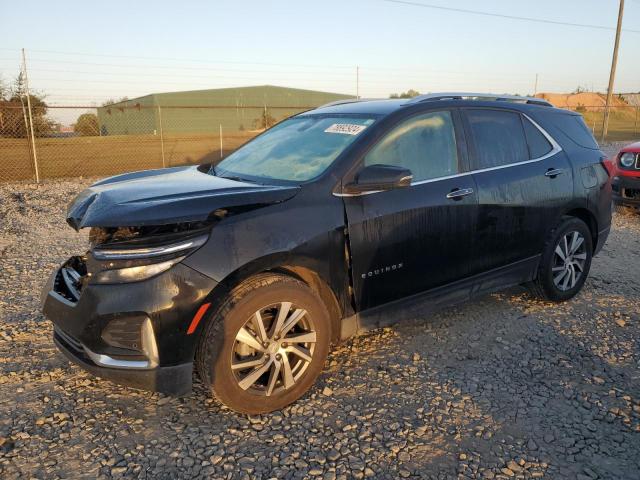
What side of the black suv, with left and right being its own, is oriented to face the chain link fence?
right

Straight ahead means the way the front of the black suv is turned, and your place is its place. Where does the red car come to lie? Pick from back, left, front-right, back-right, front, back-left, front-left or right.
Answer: back

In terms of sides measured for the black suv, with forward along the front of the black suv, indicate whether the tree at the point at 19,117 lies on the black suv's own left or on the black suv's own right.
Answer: on the black suv's own right

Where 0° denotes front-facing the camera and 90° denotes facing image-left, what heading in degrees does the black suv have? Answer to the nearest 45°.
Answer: approximately 45°

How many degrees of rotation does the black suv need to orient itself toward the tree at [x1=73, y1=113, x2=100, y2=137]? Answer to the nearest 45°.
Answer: approximately 90° to its right
